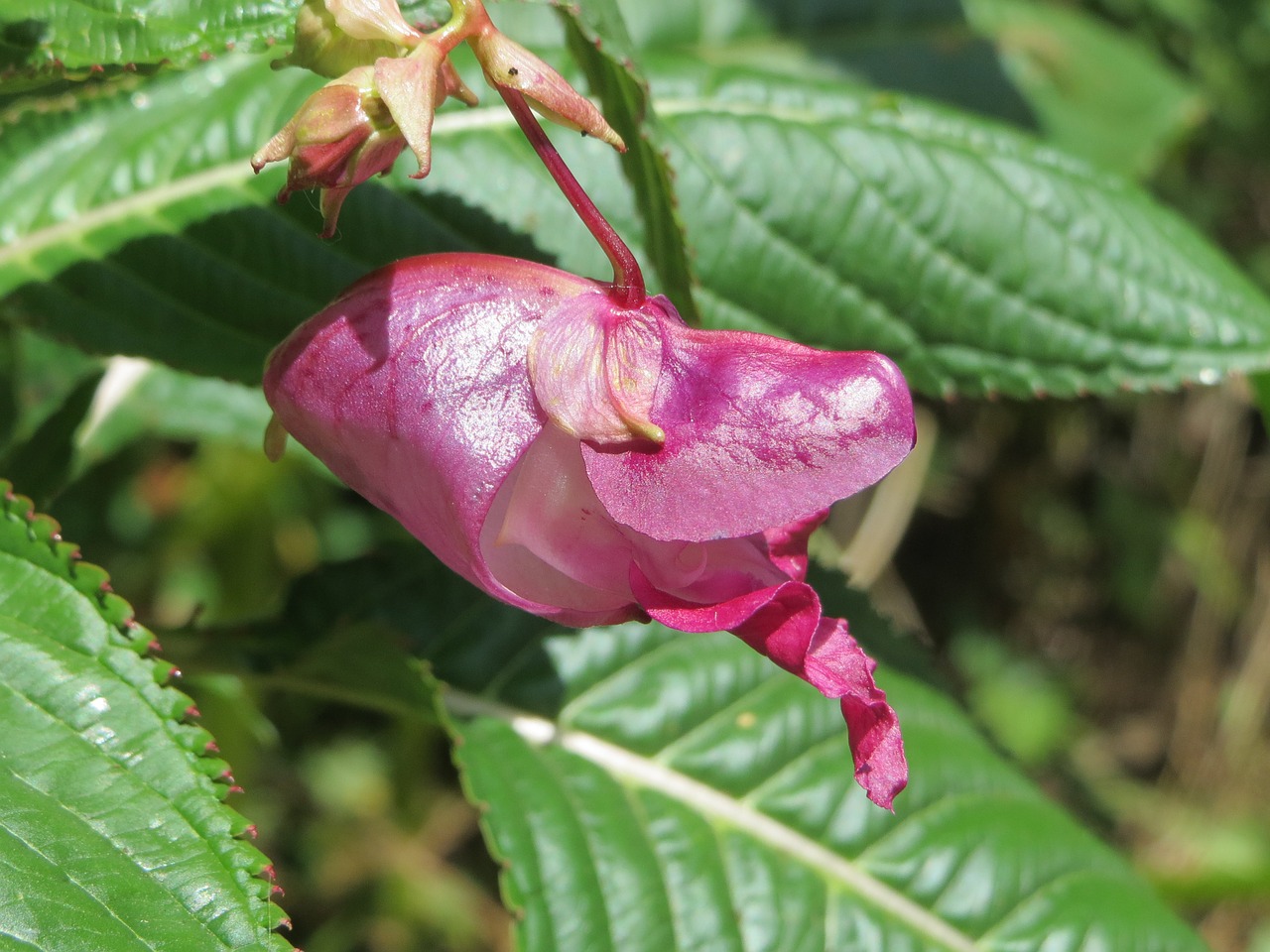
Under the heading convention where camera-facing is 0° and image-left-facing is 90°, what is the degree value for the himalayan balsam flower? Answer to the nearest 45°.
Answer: approximately 270°
